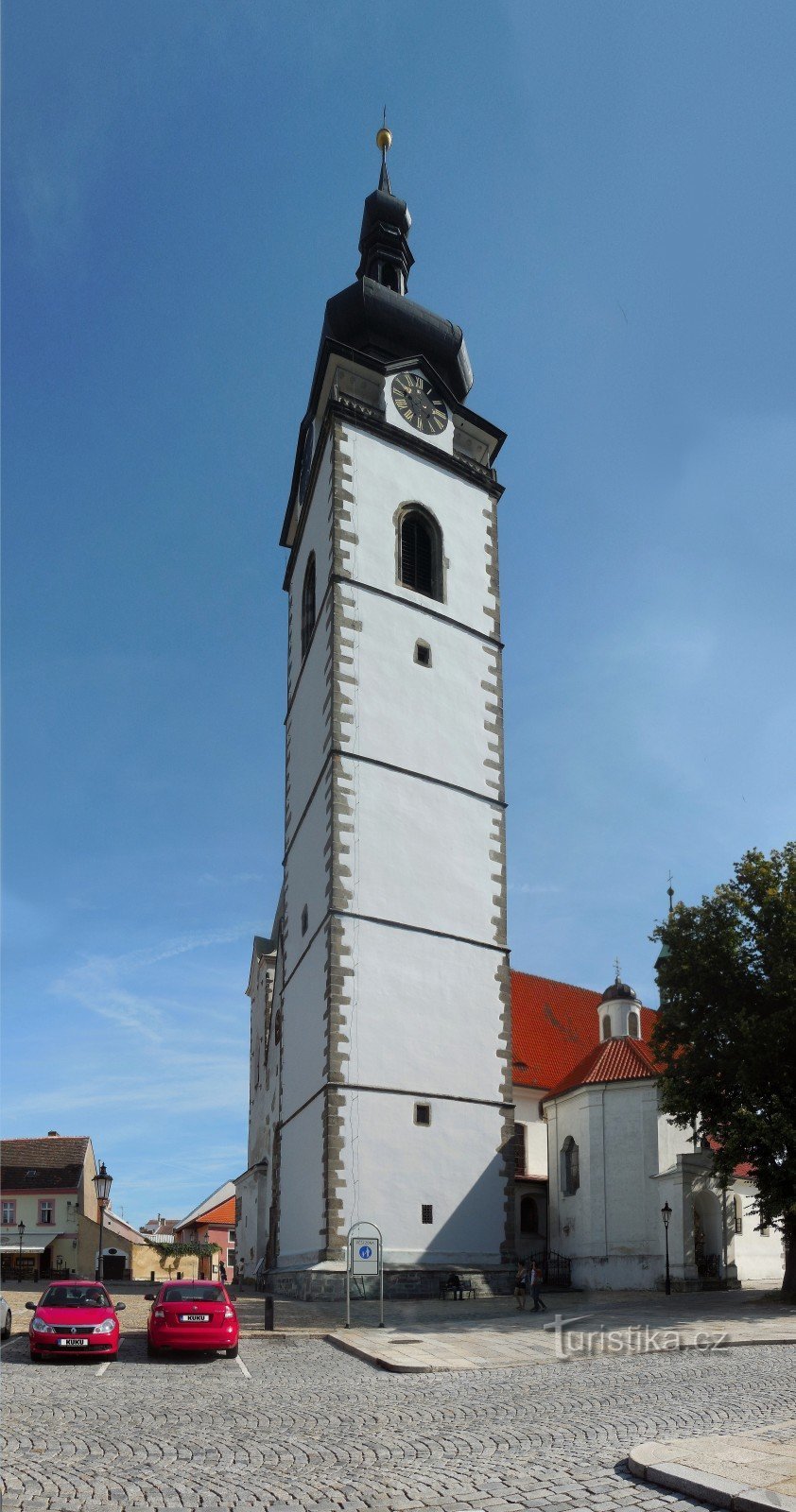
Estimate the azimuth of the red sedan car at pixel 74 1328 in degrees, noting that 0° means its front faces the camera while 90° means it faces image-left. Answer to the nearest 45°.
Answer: approximately 0°

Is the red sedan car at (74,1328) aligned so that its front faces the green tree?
no

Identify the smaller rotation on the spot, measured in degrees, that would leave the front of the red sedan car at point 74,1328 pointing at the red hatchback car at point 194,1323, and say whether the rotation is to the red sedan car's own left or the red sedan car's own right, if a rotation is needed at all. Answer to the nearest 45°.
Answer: approximately 90° to the red sedan car's own left
